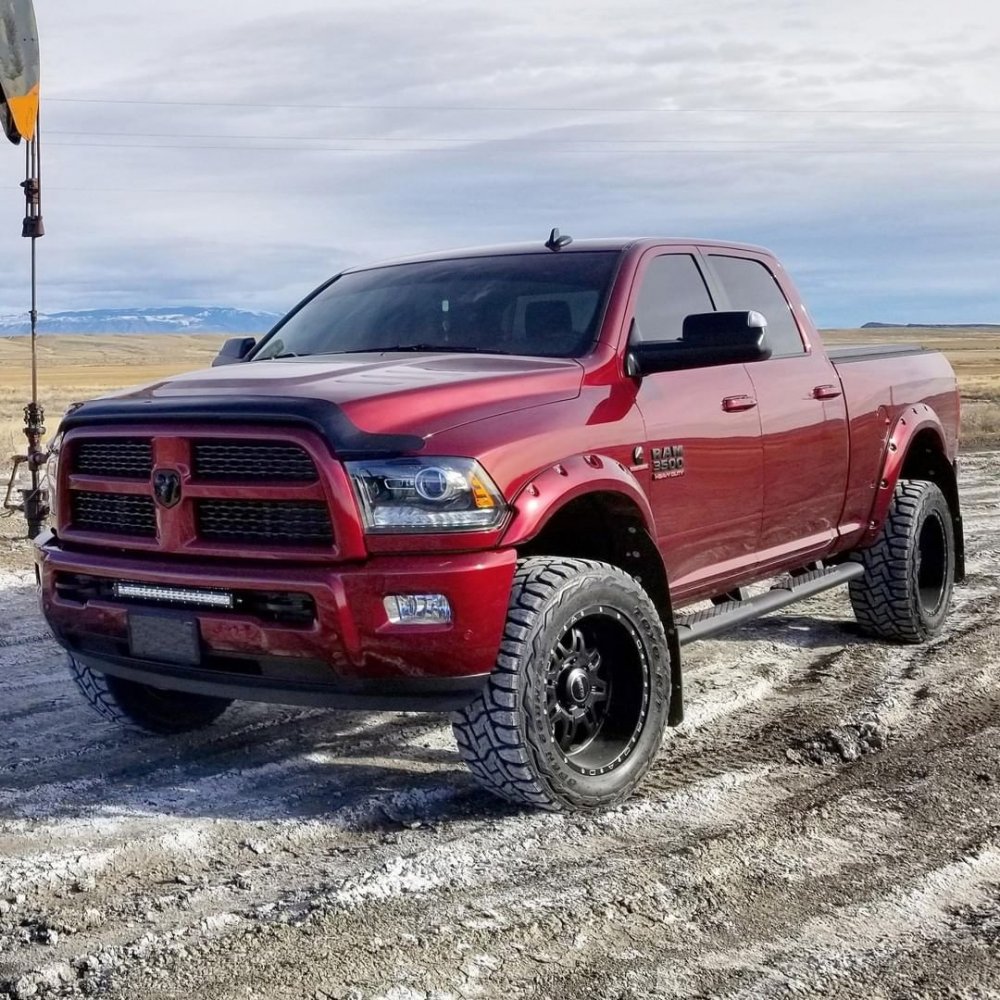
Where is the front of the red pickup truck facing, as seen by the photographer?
facing the viewer and to the left of the viewer
